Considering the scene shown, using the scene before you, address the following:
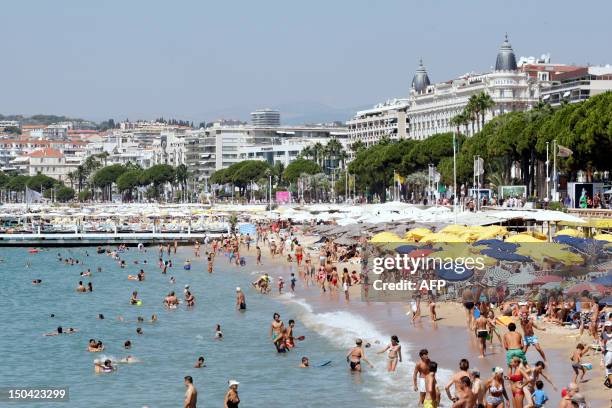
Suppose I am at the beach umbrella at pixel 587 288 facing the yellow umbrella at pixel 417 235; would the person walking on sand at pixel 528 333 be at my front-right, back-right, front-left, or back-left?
back-left

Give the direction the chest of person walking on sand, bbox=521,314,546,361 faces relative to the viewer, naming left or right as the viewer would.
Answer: facing the viewer and to the left of the viewer

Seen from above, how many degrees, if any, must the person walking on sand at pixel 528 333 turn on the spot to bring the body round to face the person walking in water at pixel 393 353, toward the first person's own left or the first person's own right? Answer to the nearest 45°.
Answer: approximately 45° to the first person's own right
